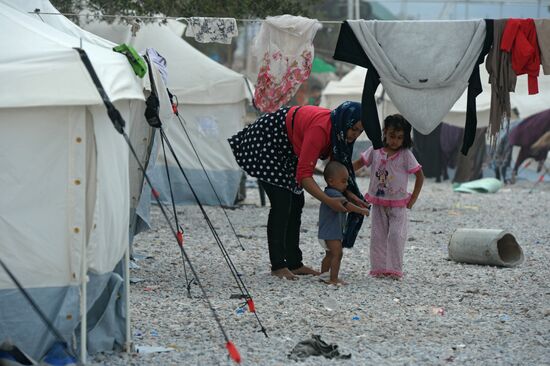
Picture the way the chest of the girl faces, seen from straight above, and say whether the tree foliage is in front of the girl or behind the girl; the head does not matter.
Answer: behind

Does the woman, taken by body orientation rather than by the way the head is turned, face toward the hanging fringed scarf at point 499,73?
yes

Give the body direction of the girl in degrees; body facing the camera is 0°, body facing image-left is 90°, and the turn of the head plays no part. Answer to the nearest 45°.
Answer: approximately 0°

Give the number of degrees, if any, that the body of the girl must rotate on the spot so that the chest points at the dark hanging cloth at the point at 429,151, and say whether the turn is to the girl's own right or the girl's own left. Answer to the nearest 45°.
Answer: approximately 180°

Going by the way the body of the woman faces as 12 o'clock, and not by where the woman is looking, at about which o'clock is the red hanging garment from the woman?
The red hanging garment is roughly at 12 o'clock from the woman.

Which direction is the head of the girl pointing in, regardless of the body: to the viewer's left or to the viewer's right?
to the viewer's left

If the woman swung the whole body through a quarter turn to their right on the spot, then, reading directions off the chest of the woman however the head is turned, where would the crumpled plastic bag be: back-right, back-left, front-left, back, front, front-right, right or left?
front

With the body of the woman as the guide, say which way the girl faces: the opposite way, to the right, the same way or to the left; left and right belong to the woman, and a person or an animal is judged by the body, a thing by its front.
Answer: to the right

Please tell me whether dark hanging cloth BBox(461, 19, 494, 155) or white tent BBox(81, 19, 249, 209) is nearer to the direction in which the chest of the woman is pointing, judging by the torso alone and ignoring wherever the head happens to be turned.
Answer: the dark hanging cloth

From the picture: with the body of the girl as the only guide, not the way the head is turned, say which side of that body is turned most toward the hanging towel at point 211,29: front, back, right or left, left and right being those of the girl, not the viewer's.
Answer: right

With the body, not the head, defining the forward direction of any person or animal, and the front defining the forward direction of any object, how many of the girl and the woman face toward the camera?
1

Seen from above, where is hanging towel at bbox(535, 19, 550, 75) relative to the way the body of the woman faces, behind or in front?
in front

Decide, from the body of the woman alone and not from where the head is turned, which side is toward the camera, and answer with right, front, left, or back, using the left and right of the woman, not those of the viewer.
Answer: right

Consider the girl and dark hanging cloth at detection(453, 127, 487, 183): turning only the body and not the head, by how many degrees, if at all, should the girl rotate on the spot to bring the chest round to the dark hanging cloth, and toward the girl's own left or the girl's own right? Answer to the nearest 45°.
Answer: approximately 180°
